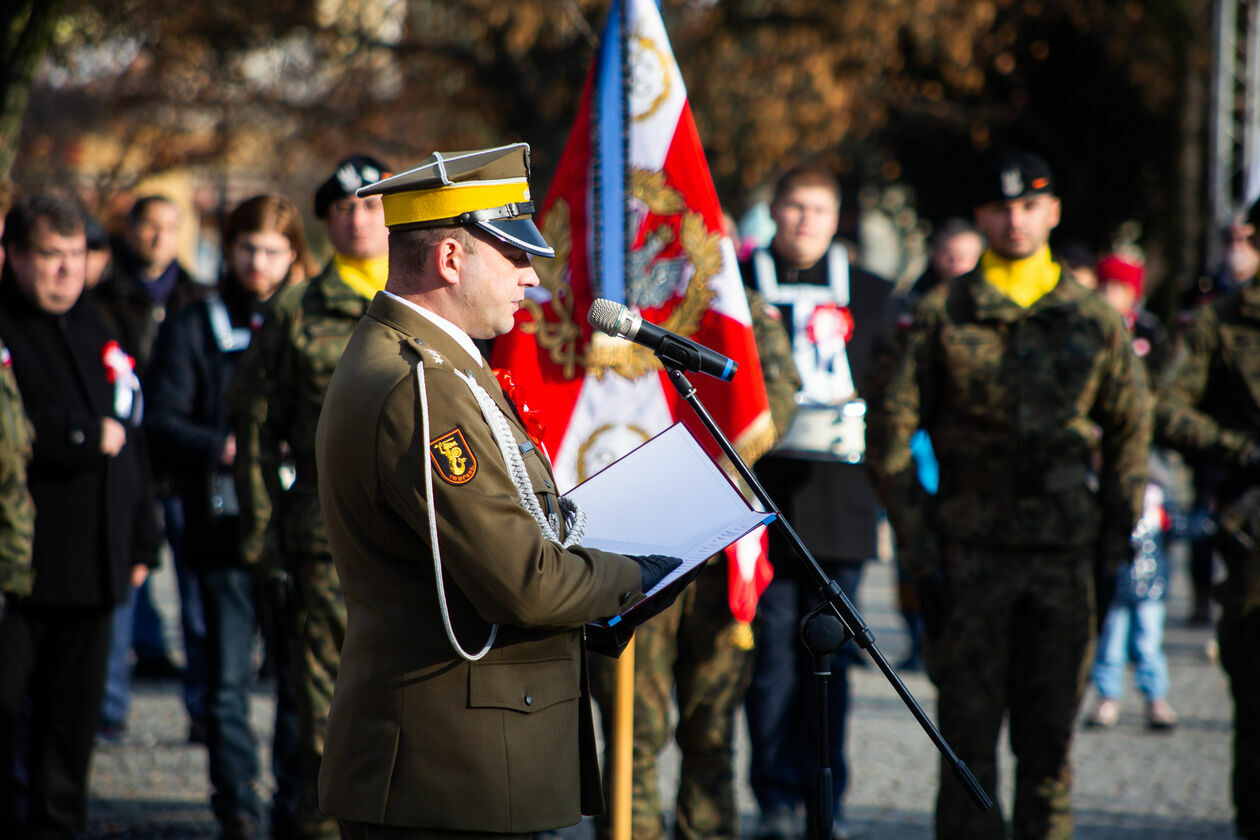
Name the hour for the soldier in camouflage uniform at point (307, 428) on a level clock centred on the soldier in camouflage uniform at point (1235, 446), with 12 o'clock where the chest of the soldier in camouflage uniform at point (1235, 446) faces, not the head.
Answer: the soldier in camouflage uniform at point (307, 428) is roughly at 2 o'clock from the soldier in camouflage uniform at point (1235, 446).

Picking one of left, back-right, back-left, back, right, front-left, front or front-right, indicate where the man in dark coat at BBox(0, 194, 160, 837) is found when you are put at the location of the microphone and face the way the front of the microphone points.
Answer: front-right

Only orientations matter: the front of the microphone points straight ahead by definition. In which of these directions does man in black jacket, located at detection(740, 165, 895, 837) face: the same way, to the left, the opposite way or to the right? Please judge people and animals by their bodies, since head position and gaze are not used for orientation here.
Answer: to the left

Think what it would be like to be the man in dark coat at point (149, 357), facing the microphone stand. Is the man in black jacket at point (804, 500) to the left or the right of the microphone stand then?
left

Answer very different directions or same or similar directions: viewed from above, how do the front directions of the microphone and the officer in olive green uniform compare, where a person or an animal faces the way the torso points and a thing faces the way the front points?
very different directions

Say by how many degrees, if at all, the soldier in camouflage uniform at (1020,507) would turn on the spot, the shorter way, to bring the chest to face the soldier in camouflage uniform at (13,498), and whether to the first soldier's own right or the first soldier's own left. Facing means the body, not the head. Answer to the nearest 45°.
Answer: approximately 90° to the first soldier's own right

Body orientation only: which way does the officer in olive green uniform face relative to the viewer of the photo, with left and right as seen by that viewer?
facing to the right of the viewer

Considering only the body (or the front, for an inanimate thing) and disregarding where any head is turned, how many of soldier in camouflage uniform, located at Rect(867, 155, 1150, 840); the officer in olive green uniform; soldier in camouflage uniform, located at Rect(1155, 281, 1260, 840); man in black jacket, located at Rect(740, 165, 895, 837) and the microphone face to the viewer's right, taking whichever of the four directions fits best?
1

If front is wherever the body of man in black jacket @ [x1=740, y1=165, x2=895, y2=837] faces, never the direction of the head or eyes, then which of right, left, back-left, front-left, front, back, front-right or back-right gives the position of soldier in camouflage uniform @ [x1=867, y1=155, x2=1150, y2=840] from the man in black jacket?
front-left

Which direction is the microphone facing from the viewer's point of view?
to the viewer's left

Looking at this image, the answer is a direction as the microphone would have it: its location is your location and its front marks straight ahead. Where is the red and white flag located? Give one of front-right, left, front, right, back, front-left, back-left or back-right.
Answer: right

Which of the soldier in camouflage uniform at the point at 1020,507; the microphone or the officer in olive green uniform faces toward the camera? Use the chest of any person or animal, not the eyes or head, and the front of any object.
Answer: the soldier in camouflage uniform

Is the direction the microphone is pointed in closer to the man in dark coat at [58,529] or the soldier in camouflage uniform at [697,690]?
the man in dark coat

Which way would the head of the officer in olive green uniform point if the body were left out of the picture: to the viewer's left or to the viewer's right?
to the viewer's right
